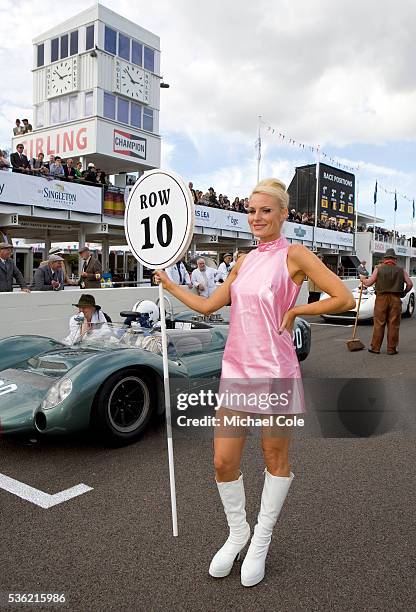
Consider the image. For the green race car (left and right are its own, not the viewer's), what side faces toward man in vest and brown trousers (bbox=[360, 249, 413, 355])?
back

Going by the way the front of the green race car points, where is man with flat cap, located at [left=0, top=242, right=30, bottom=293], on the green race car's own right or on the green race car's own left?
on the green race car's own right

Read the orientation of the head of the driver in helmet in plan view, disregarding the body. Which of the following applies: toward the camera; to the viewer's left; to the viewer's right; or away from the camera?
to the viewer's left

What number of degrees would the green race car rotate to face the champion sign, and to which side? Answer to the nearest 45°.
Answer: approximately 135° to its right

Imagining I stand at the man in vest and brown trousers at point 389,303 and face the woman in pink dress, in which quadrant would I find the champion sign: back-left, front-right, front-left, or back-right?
back-right

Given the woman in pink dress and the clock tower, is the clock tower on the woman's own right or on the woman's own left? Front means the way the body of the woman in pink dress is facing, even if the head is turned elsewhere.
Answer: on the woman's own right

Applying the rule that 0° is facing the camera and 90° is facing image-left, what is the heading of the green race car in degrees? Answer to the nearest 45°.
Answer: approximately 45°

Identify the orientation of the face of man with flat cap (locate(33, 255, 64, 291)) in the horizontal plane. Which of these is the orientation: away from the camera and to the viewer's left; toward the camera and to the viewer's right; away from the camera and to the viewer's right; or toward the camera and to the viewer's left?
toward the camera and to the viewer's right
